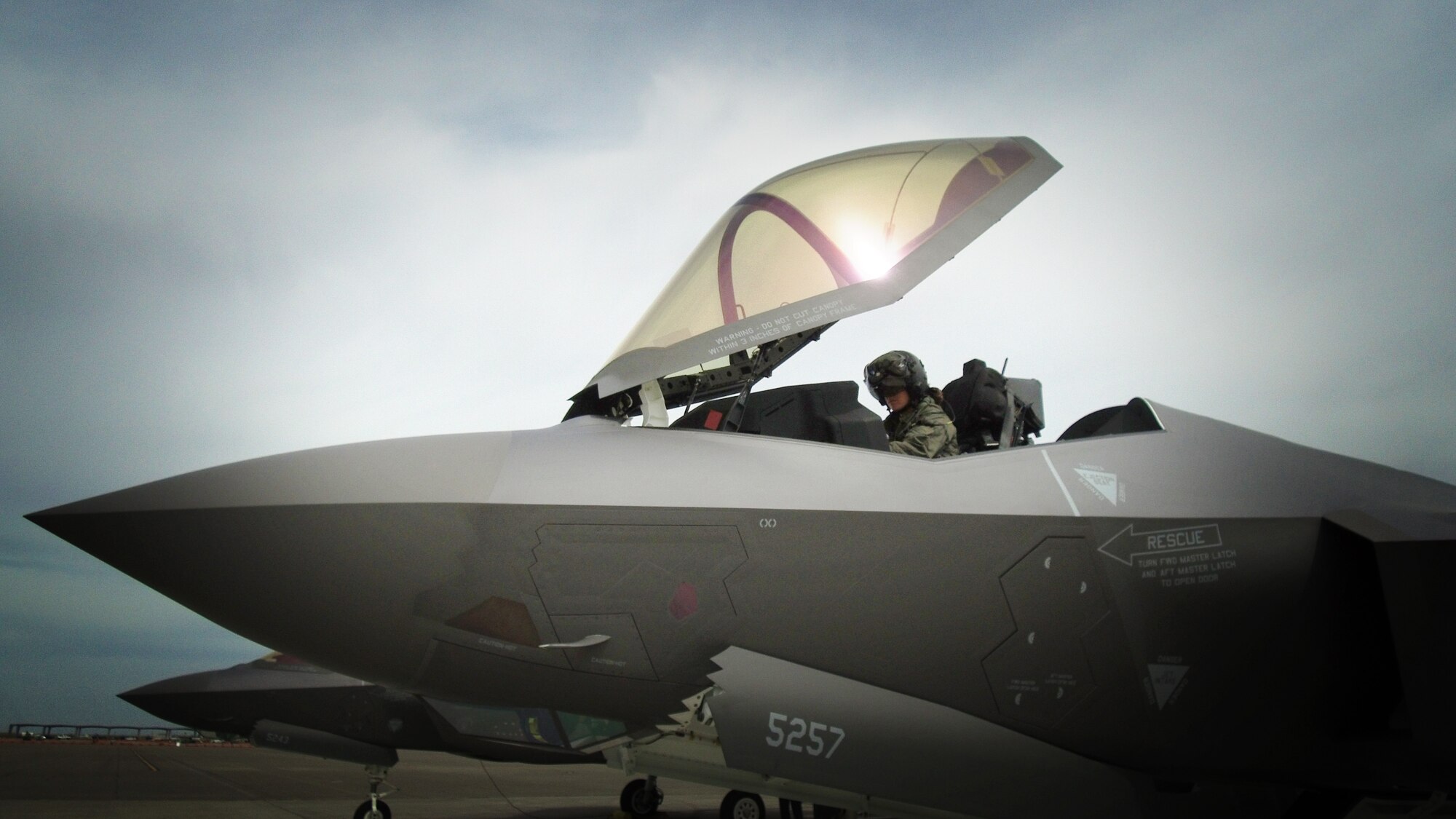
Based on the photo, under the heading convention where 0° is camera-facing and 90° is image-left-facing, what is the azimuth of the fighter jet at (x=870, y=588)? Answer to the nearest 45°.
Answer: approximately 90°

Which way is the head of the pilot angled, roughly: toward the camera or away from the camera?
toward the camera

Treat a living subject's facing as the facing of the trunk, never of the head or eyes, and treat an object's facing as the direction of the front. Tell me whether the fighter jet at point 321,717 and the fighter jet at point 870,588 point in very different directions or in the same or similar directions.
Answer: same or similar directions

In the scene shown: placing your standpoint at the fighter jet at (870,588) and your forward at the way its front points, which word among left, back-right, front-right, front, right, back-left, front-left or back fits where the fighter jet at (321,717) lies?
front-right

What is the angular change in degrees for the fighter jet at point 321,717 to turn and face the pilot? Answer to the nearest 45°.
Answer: approximately 135° to its left

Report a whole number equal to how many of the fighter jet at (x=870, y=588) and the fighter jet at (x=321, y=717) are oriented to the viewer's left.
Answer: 2

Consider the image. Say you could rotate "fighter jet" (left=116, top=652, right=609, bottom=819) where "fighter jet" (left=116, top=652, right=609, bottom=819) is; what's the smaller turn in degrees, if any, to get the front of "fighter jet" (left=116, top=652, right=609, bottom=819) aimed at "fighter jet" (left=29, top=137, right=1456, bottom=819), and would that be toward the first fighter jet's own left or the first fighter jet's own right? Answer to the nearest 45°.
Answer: approximately 90° to the first fighter jet's own left

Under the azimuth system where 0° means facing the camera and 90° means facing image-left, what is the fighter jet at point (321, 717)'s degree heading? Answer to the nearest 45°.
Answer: approximately 90°
